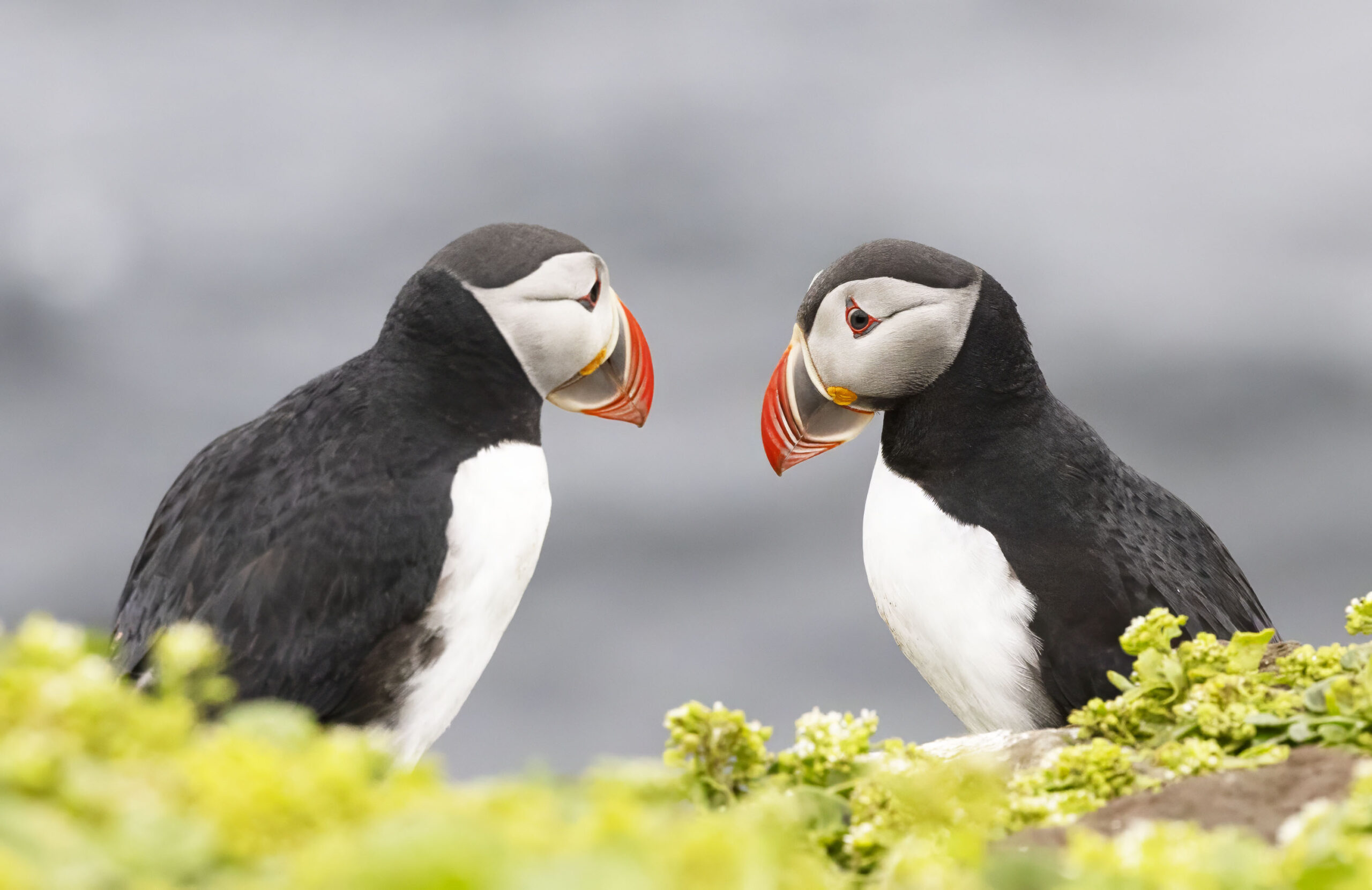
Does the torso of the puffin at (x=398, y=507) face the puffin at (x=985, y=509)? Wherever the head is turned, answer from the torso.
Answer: yes

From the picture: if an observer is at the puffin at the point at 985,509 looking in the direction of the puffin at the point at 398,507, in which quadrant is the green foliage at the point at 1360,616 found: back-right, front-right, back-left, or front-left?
back-left

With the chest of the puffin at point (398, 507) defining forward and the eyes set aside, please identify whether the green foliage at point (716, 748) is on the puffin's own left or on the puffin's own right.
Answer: on the puffin's own right

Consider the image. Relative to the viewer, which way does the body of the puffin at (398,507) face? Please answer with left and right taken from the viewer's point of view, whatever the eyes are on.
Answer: facing to the right of the viewer

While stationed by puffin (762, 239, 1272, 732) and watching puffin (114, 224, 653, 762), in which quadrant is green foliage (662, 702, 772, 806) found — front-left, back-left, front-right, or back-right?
front-left

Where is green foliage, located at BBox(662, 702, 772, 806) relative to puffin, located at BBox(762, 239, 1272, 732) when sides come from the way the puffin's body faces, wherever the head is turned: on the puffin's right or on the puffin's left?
on the puffin's left

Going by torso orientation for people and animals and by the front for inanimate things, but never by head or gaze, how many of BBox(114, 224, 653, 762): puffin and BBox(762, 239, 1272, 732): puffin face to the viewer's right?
1

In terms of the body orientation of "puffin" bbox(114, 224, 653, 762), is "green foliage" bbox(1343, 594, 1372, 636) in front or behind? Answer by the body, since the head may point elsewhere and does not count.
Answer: in front

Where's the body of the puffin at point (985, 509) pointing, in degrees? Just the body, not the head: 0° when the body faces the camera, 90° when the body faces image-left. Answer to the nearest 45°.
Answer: approximately 90°

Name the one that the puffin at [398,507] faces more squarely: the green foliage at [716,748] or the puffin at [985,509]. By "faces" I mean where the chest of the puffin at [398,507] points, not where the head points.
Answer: the puffin

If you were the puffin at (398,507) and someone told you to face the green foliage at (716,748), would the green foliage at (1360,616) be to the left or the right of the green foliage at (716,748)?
left
